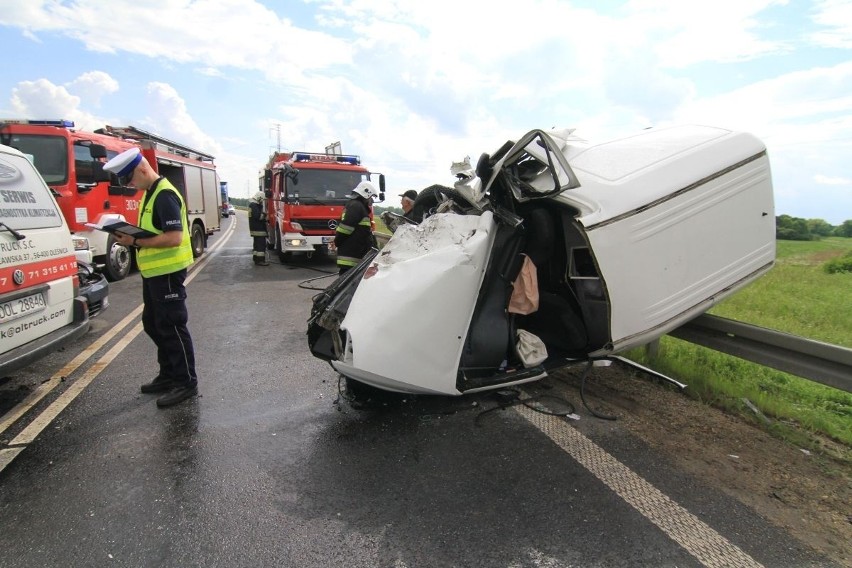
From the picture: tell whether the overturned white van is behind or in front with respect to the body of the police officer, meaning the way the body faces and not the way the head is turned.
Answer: behind

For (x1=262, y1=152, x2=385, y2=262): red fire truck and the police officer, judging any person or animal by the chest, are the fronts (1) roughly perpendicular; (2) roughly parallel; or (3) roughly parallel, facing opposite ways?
roughly perpendicular

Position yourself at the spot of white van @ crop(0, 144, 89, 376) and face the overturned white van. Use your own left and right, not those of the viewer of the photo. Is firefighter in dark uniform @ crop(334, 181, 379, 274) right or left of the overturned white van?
left

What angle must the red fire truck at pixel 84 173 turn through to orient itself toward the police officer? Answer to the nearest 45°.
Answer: approximately 45° to its left
